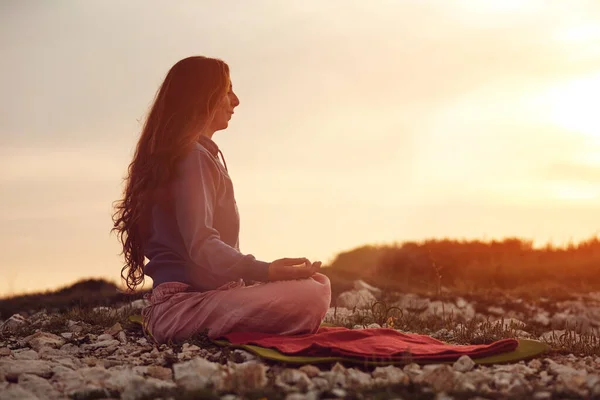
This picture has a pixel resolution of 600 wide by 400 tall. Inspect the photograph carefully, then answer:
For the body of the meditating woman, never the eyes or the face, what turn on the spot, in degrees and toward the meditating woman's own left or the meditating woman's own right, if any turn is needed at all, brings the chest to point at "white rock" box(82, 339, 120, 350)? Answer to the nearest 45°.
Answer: approximately 135° to the meditating woman's own left

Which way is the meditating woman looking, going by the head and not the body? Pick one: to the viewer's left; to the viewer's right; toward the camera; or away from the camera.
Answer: to the viewer's right

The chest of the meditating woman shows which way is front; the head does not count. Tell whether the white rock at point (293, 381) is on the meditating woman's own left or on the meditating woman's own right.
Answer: on the meditating woman's own right

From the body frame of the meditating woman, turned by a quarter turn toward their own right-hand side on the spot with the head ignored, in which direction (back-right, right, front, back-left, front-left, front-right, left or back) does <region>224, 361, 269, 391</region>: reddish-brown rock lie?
front

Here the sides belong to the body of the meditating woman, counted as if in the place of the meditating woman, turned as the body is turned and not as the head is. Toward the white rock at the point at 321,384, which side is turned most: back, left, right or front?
right

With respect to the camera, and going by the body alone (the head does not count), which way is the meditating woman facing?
to the viewer's right

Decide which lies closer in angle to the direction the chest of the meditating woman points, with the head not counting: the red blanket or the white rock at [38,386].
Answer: the red blanket

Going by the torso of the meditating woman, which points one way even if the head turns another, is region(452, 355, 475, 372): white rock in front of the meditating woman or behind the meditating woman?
in front

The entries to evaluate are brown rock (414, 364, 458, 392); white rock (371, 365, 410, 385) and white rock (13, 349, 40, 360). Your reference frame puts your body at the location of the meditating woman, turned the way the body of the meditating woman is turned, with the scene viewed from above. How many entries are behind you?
1

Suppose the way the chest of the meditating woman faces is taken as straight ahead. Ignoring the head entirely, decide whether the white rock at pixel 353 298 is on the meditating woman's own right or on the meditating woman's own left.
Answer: on the meditating woman's own left
